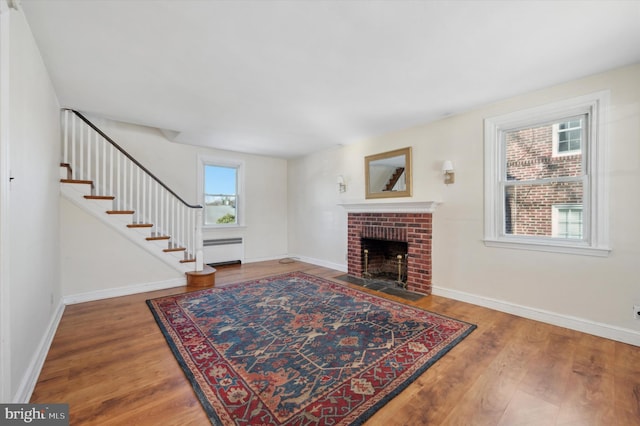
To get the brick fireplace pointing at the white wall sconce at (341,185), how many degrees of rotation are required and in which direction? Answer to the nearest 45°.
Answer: approximately 90° to its right

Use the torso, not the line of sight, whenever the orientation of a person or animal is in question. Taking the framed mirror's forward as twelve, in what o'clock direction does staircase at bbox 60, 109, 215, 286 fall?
The staircase is roughly at 1 o'clock from the framed mirror.

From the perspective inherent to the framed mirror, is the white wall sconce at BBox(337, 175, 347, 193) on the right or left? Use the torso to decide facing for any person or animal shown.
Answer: on its right

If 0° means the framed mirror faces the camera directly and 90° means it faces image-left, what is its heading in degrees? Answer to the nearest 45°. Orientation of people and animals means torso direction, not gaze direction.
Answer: approximately 45°

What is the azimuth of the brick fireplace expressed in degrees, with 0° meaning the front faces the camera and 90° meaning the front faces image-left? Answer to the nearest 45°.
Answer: approximately 45°

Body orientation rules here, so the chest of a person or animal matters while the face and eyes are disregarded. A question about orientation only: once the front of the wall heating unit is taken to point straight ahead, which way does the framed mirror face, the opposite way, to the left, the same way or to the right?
to the right

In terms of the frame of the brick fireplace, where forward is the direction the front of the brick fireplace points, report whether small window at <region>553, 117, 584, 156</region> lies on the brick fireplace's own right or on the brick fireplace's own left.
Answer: on the brick fireplace's own left
